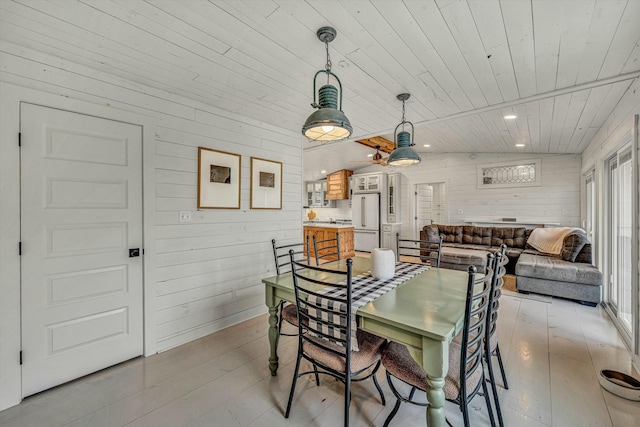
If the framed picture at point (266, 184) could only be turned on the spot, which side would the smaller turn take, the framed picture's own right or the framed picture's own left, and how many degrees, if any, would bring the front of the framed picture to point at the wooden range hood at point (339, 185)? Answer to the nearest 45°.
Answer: approximately 90° to the framed picture's own left

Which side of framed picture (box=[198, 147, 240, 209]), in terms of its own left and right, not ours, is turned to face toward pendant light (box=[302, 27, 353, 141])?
front

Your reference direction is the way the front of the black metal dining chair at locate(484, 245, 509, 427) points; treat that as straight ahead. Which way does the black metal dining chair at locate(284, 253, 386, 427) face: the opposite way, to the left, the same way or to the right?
to the right

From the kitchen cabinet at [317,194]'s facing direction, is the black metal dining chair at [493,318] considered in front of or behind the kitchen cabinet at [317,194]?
in front

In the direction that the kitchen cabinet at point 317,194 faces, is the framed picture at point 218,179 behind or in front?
in front

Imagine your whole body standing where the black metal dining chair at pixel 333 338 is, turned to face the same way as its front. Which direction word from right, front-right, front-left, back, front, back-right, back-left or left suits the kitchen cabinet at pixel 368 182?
front-left

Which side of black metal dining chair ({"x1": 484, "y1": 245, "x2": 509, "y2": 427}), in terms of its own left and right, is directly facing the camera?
left

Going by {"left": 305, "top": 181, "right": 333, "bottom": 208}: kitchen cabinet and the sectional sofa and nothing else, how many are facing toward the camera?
2

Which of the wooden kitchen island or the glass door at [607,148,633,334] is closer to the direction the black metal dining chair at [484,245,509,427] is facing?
the wooden kitchen island
